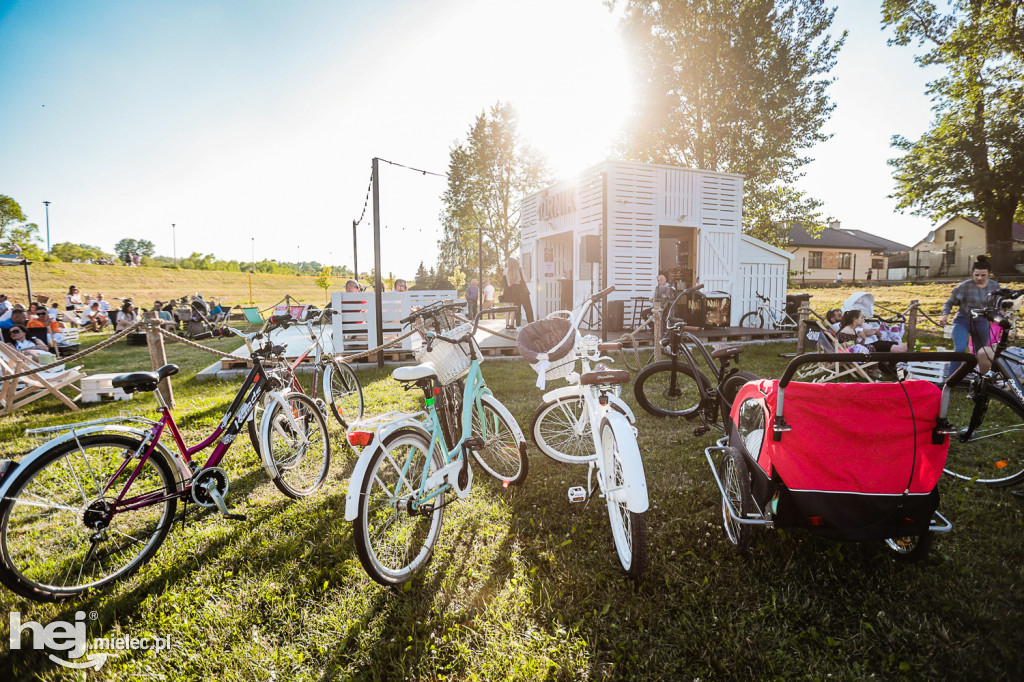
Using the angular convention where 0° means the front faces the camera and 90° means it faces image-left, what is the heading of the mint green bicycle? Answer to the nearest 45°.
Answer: approximately 225°

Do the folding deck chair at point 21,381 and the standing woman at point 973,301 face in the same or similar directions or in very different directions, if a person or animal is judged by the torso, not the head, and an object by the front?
very different directions

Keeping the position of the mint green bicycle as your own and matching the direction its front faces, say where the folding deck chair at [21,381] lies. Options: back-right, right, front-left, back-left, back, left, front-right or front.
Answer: left

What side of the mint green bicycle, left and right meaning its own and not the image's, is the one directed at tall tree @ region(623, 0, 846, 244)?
front

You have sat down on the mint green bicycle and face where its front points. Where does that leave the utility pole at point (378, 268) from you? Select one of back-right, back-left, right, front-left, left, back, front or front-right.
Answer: front-left

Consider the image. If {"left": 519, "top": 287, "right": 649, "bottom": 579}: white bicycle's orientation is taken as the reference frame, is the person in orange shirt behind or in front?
in front

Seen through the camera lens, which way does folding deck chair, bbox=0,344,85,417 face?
facing to the right of the viewer

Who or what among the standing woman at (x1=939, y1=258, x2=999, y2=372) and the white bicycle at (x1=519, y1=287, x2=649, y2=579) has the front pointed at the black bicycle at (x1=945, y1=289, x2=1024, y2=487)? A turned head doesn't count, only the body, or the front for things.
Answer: the standing woman
